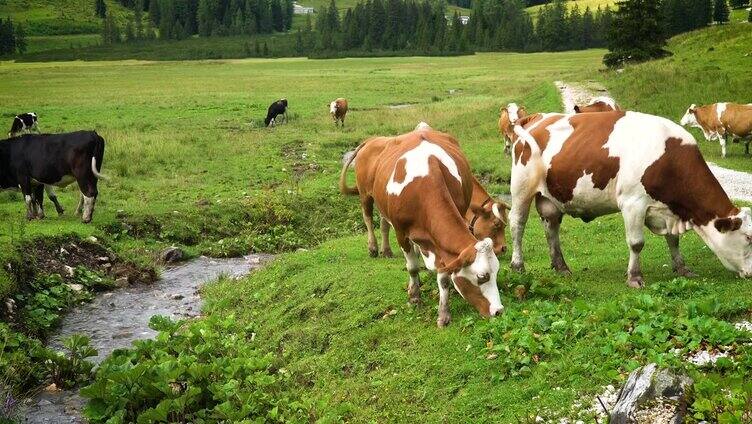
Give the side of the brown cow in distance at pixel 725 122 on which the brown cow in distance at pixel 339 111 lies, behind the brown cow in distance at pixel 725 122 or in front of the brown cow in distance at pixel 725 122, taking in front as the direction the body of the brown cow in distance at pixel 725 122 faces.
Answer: in front

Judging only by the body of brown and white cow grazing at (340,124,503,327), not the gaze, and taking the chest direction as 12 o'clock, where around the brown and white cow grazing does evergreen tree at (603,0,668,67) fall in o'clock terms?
The evergreen tree is roughly at 8 o'clock from the brown and white cow grazing.

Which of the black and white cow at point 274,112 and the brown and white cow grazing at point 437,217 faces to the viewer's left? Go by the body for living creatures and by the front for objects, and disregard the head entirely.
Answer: the black and white cow

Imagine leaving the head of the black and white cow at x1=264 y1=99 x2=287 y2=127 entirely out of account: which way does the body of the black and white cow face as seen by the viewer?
to the viewer's left

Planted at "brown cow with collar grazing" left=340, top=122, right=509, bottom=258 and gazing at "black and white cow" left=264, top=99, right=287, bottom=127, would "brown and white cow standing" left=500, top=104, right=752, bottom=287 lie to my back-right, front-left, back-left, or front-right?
back-right

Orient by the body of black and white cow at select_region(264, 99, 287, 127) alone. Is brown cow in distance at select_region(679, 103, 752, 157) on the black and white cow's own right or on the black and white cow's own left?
on the black and white cow's own left

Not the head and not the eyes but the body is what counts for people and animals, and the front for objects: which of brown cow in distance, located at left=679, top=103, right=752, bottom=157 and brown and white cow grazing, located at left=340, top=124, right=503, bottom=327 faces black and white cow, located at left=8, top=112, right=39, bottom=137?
the brown cow in distance

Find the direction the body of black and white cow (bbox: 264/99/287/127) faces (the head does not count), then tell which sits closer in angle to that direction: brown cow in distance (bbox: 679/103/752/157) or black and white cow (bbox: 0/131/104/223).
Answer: the black and white cow

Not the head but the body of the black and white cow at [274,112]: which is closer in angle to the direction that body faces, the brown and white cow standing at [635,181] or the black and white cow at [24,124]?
the black and white cow

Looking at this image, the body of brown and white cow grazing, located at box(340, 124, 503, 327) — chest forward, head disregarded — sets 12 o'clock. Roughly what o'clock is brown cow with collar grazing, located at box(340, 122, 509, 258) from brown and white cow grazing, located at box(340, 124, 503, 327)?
brown cow with collar grazing, located at box(340, 122, 509, 258) is roughly at 8 o'clock from brown and white cow grazing, located at box(340, 124, 503, 327).

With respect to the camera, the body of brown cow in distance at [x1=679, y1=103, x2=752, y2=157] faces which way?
to the viewer's left

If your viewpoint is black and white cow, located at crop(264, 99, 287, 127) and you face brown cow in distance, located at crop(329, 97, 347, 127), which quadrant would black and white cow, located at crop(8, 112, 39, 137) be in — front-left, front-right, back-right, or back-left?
back-right

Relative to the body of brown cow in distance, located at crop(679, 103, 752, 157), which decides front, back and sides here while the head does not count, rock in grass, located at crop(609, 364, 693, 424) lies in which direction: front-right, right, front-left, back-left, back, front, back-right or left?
left

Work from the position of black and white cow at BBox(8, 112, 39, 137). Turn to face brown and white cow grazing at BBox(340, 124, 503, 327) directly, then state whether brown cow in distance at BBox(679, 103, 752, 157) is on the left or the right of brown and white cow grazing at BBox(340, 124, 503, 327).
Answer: left
